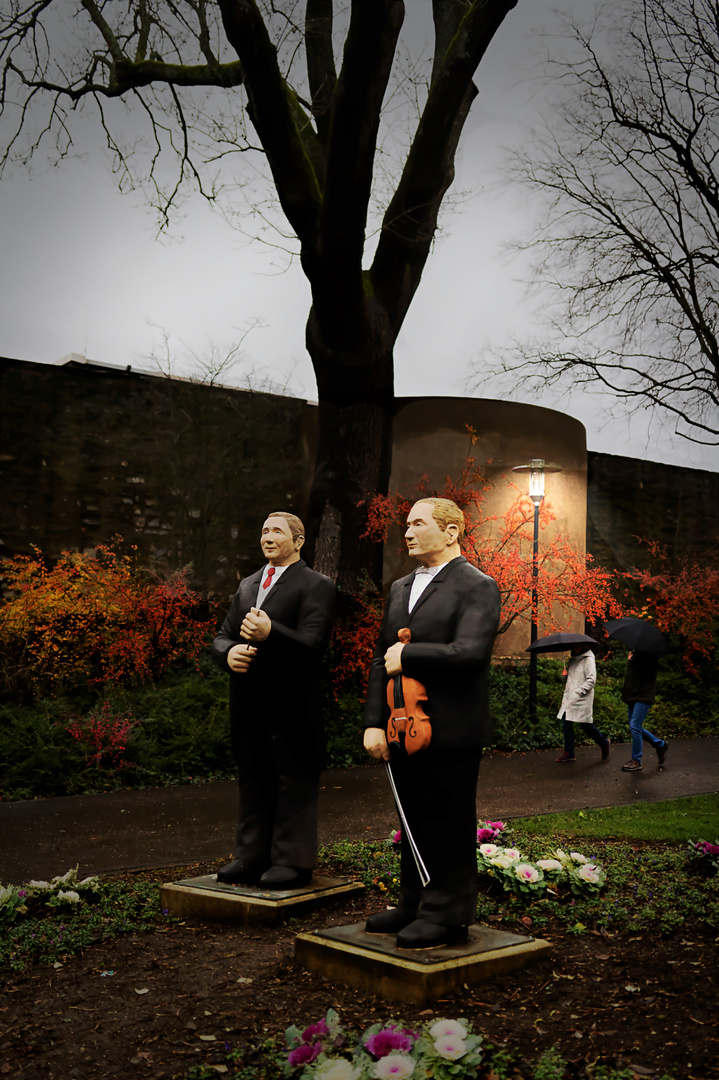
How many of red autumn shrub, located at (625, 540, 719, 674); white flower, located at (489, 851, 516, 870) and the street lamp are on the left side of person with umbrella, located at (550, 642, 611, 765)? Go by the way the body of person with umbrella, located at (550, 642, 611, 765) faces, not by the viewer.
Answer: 1

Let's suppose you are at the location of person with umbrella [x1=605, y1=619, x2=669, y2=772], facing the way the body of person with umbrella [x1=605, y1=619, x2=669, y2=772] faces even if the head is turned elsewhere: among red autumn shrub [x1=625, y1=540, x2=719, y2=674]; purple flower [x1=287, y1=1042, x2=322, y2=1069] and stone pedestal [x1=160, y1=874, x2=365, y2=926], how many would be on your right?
1

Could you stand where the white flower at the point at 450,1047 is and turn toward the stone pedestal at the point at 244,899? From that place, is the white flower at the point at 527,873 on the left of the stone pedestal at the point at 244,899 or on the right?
right

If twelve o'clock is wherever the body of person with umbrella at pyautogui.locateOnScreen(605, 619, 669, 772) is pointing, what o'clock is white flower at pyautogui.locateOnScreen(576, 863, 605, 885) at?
The white flower is roughly at 9 o'clock from the person with umbrella.

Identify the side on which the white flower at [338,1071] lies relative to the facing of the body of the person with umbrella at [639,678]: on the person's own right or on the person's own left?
on the person's own left

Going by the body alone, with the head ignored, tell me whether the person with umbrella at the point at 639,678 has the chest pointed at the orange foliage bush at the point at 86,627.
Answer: yes

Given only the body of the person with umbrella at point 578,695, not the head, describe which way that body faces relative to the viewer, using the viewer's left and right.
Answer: facing to the left of the viewer
